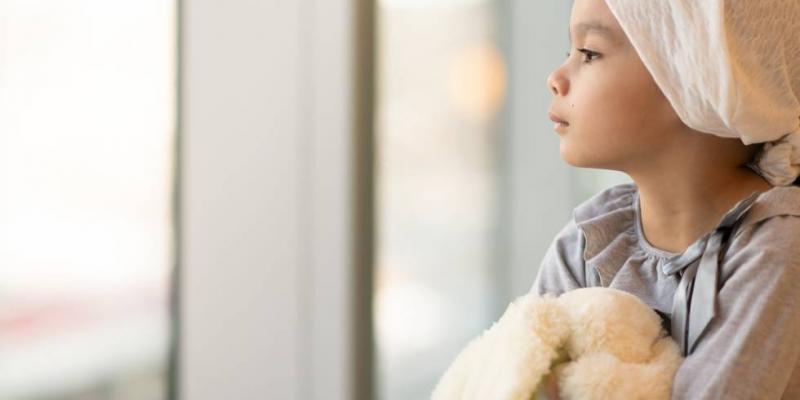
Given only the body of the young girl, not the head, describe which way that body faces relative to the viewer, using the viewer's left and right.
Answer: facing the viewer and to the left of the viewer

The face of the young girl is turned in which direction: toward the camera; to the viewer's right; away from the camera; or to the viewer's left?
to the viewer's left
